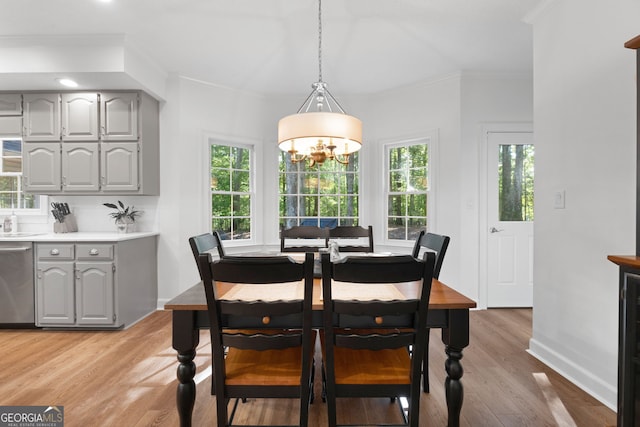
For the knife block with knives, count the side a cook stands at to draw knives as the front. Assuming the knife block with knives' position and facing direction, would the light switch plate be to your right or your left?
on your left

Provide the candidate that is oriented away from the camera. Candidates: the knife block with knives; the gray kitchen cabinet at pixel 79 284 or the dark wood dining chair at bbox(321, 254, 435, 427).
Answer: the dark wood dining chair

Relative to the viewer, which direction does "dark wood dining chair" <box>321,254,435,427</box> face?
away from the camera

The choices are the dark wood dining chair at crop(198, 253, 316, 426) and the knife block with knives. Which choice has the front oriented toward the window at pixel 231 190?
the dark wood dining chair

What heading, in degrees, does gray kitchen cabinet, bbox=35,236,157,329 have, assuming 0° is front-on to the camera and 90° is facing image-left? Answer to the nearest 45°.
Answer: approximately 45°

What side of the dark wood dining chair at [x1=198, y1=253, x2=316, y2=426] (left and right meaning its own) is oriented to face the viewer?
back

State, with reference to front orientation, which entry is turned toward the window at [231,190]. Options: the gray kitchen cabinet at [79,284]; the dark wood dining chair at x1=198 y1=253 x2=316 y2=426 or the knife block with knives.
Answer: the dark wood dining chair

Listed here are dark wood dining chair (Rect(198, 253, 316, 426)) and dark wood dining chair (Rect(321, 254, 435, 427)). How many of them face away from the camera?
2

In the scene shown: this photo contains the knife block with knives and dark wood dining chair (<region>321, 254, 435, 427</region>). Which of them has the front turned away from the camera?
the dark wood dining chair

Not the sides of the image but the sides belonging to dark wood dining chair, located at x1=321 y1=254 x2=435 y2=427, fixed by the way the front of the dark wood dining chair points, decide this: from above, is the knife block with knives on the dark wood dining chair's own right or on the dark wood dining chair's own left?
on the dark wood dining chair's own left

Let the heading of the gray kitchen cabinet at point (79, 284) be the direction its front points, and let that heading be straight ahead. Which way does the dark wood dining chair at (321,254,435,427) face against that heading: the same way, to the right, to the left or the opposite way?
the opposite way

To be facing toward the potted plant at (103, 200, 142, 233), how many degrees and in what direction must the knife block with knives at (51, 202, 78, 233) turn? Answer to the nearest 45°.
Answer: approximately 90° to its left

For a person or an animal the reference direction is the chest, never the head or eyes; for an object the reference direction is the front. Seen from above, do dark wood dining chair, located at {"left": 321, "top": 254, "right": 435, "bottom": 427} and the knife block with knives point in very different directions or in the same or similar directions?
very different directions
